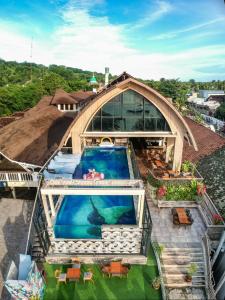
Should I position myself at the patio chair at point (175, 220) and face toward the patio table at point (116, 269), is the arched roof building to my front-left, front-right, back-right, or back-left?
back-right

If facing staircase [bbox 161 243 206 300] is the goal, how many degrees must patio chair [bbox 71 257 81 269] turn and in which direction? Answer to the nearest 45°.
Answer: approximately 90° to its left

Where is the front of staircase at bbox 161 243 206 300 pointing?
toward the camera

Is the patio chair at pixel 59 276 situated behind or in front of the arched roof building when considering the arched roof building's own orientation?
in front

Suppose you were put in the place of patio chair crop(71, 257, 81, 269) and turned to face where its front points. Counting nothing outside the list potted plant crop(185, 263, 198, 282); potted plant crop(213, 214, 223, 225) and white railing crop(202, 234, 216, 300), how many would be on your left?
3

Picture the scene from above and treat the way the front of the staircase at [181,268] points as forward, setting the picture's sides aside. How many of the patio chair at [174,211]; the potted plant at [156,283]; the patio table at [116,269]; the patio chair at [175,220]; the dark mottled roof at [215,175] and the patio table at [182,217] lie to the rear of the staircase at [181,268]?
4

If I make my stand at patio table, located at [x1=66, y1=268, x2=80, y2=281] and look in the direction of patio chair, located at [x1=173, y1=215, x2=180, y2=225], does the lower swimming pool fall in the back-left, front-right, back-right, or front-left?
front-left

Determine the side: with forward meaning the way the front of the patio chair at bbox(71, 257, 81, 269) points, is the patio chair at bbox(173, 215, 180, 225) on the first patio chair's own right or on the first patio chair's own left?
on the first patio chair's own left

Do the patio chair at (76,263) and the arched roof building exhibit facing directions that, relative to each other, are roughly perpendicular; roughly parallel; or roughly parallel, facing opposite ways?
roughly parallel

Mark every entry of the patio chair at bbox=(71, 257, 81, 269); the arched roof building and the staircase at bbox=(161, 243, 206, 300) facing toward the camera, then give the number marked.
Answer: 3

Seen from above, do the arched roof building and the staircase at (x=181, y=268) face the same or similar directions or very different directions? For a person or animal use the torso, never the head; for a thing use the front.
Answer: same or similar directions

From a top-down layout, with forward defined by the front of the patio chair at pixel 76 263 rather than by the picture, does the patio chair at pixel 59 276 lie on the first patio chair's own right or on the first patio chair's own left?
on the first patio chair's own right

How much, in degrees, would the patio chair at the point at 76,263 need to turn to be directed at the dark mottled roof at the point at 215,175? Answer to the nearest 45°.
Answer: approximately 135° to its left

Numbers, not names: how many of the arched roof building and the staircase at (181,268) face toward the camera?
2

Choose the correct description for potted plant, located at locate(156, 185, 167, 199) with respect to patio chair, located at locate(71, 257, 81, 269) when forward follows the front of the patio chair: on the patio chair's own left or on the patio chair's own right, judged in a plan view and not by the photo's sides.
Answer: on the patio chair's own left

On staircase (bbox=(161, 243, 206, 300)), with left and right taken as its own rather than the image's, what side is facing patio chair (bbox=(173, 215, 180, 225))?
back

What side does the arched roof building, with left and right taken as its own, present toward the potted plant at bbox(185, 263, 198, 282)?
front

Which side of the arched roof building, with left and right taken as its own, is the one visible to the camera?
front

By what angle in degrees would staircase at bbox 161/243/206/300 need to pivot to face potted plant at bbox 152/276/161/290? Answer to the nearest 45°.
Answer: approximately 45° to its right

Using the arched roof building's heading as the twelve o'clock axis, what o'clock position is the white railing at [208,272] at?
The white railing is roughly at 11 o'clock from the arched roof building.
